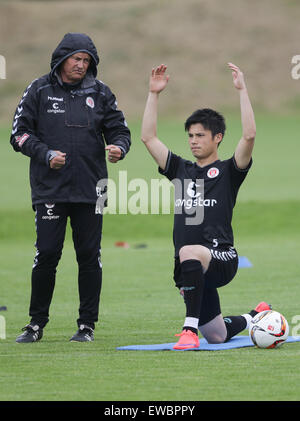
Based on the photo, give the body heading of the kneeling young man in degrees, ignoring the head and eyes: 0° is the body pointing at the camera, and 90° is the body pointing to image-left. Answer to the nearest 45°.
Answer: approximately 45°

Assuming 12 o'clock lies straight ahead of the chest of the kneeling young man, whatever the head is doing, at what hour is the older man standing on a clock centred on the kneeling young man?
The older man standing is roughly at 2 o'clock from the kneeling young man.

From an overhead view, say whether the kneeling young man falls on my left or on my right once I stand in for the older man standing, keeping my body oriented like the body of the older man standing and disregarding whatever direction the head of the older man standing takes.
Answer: on my left

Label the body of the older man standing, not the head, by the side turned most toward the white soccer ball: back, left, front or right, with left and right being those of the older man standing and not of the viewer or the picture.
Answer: left

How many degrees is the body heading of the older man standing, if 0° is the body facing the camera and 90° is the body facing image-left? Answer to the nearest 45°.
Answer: approximately 0°

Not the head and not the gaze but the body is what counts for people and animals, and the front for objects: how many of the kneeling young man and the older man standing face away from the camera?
0
